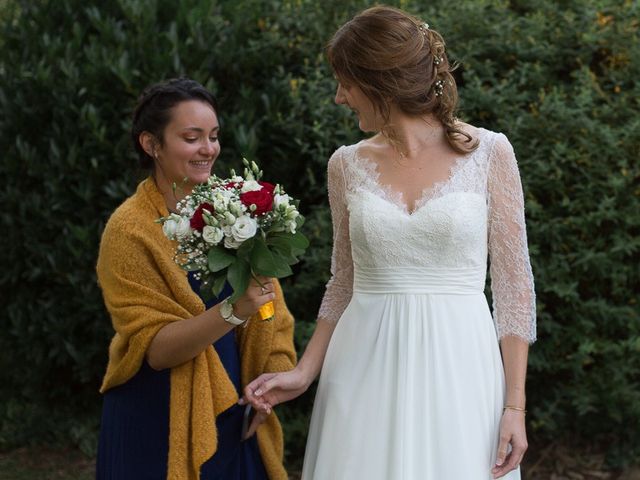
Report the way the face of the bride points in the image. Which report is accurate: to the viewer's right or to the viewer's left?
to the viewer's left

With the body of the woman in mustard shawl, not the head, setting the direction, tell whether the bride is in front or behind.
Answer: in front

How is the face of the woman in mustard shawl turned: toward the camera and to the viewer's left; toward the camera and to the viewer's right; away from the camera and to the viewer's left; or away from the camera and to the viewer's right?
toward the camera and to the viewer's right

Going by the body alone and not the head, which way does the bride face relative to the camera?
toward the camera

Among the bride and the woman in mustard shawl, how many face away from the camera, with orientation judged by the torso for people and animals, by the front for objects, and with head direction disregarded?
0

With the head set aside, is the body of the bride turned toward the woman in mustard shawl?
no

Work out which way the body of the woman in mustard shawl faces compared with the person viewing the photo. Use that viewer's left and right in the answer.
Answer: facing the viewer and to the right of the viewer
